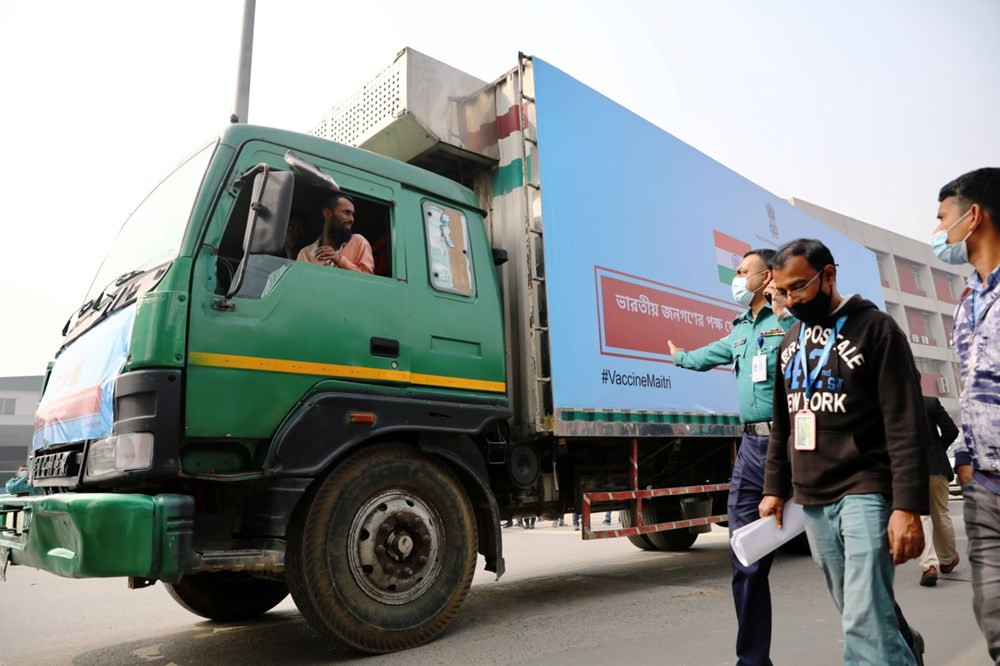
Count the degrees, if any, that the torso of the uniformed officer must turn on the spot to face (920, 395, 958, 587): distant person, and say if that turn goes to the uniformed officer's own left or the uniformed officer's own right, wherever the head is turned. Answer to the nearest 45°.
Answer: approximately 180°

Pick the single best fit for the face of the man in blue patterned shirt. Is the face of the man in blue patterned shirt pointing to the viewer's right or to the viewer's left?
to the viewer's left

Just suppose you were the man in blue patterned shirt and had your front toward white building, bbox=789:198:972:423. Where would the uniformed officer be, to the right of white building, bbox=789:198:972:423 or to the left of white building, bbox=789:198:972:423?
left

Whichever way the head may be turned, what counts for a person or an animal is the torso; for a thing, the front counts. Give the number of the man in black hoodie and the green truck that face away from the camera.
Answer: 0

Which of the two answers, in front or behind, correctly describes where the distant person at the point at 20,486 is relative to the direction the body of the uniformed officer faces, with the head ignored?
in front

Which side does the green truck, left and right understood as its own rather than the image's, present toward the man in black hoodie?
left

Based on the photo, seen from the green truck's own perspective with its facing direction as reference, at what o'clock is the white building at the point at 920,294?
The white building is roughly at 6 o'clock from the green truck.

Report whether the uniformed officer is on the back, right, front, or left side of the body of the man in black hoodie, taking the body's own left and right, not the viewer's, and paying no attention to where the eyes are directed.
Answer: right

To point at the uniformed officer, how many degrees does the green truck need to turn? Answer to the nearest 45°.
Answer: approximately 135° to its left

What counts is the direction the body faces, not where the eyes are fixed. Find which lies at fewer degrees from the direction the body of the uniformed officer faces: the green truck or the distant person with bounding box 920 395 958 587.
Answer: the green truck

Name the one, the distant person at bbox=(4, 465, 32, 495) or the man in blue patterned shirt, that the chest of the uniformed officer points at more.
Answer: the distant person

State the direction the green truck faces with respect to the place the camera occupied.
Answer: facing the viewer and to the left of the viewer

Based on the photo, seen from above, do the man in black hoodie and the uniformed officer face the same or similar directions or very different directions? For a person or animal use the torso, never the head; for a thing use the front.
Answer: same or similar directions

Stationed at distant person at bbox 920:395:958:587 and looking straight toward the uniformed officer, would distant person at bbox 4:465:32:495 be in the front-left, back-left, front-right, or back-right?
front-right

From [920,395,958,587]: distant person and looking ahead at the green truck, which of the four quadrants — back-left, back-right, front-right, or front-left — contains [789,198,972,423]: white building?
back-right

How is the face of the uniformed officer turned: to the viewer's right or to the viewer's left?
to the viewer's left
